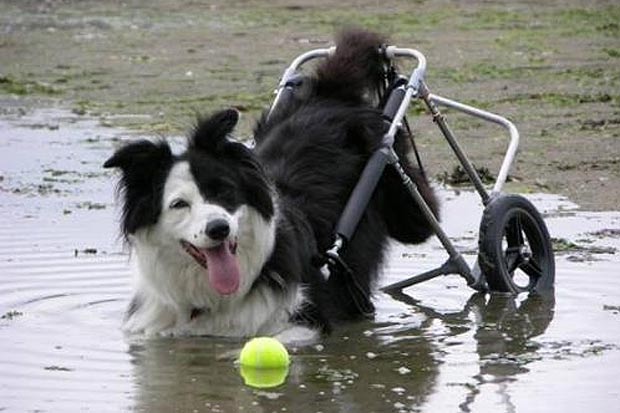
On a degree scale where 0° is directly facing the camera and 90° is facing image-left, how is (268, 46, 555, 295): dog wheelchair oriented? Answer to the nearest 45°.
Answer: approximately 45°

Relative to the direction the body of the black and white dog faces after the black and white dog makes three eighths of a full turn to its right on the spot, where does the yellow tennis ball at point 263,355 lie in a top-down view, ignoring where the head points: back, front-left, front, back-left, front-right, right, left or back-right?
back
